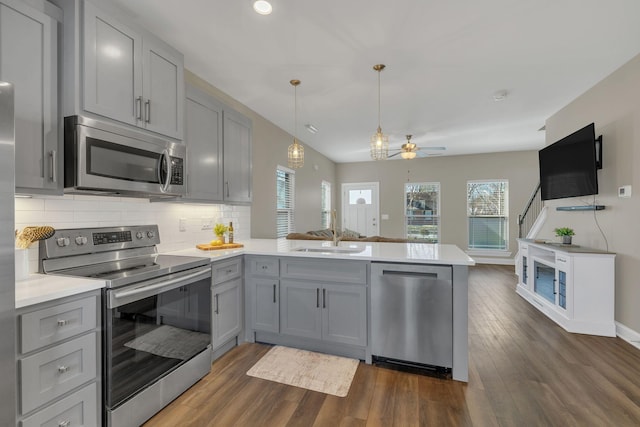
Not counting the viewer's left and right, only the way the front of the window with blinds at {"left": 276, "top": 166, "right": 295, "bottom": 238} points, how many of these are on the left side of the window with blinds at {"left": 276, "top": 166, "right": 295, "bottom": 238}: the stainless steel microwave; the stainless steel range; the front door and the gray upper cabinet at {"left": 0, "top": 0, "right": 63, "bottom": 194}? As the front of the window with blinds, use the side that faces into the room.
1

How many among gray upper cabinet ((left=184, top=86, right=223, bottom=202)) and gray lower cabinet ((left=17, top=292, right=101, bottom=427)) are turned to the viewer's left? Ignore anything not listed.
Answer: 0

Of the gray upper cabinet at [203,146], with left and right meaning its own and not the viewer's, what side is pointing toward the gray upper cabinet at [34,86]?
right

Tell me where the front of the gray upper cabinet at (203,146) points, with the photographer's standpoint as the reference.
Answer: facing the viewer and to the right of the viewer

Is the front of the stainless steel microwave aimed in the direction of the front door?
no

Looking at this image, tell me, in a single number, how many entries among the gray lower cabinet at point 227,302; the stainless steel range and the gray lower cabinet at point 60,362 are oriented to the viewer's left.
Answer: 0

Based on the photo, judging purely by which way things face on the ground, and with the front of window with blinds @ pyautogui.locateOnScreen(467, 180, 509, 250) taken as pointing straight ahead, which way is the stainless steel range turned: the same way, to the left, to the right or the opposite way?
to the left

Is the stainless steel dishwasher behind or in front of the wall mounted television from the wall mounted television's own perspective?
in front

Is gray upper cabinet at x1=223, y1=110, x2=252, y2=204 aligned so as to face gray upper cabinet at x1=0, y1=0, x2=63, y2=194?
no

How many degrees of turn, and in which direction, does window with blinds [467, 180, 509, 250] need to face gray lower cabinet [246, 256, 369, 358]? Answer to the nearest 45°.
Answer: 0° — it already faces it

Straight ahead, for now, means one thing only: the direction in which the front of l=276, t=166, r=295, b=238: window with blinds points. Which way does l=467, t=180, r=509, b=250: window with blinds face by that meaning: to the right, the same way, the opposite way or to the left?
to the right

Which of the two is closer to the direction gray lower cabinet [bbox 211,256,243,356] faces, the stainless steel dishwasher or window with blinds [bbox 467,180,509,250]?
the stainless steel dishwasher

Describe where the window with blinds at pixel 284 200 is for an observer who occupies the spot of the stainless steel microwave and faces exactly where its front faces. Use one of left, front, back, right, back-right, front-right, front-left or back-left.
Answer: left

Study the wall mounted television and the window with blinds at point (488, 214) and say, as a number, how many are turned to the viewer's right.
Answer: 0

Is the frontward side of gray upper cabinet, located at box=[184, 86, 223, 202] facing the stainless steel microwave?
no

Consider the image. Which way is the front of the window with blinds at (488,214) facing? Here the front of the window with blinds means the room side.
toward the camera

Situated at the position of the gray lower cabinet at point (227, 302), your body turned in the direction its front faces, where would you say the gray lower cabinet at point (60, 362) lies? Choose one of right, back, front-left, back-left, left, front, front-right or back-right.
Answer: right

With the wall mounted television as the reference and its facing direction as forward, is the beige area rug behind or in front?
in front
